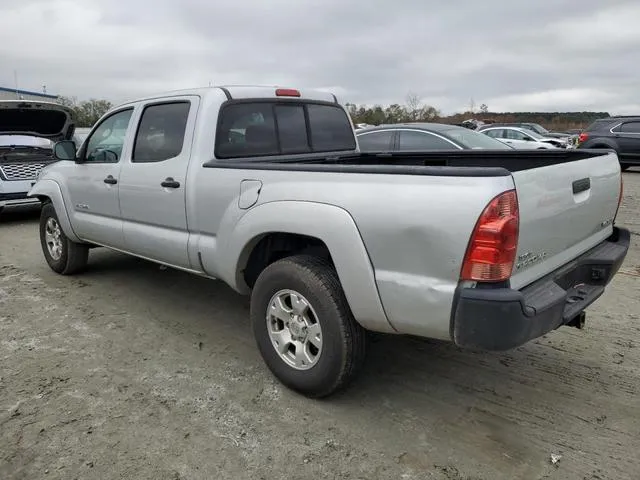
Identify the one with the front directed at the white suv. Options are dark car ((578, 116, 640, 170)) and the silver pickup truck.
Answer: the silver pickup truck

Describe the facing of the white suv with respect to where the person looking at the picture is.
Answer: facing the viewer

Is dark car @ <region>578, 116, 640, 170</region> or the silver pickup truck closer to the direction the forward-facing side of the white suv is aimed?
the silver pickup truck

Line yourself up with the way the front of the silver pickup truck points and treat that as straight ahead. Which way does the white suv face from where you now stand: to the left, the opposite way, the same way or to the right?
the opposite way

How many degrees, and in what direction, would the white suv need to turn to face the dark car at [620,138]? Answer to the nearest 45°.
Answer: approximately 90° to its left

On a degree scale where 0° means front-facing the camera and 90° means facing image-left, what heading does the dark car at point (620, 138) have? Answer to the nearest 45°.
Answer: approximately 270°

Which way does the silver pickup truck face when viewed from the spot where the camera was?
facing away from the viewer and to the left of the viewer

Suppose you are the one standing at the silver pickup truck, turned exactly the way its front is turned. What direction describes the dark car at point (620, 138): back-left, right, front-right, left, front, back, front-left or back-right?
right

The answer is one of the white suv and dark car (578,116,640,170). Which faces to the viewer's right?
the dark car
